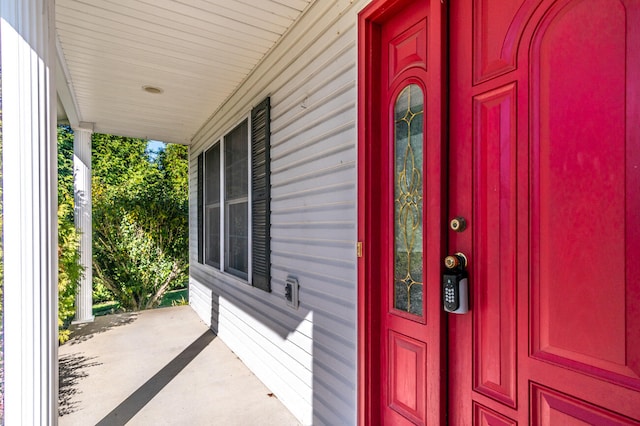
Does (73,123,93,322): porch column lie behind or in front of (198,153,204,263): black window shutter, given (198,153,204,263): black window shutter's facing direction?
in front

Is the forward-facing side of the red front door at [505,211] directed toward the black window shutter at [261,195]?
no

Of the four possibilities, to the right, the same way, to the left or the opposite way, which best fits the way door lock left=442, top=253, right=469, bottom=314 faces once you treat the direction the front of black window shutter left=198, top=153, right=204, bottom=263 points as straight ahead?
the same way

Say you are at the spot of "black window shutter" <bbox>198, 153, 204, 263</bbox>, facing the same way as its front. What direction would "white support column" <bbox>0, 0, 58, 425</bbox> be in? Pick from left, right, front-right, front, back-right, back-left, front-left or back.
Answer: left

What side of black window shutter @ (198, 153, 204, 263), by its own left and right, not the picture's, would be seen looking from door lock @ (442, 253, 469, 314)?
left

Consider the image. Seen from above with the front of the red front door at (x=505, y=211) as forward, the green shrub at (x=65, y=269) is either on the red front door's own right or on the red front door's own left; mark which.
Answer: on the red front door's own right

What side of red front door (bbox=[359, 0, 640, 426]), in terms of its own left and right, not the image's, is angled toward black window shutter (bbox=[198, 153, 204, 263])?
right

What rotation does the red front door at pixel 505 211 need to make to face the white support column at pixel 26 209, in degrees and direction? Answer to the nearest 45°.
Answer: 0° — it already faces it

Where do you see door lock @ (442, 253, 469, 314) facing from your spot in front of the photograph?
facing the viewer and to the left of the viewer

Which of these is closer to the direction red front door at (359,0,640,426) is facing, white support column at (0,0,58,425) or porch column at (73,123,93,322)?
the white support column

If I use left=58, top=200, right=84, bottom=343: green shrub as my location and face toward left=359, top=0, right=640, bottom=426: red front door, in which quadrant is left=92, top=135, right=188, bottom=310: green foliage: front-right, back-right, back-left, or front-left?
back-left

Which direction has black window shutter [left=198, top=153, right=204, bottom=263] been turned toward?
to the viewer's left

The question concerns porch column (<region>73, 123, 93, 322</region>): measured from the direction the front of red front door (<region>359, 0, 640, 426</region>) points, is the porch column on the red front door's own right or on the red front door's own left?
on the red front door's own right

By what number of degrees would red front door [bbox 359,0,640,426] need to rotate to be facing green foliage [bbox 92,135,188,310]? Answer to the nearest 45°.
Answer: approximately 90° to its right

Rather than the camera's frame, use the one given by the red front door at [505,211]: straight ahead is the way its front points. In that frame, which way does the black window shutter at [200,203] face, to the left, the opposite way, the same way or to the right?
the same way

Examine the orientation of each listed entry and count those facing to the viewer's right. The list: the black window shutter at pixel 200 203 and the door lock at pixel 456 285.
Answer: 0

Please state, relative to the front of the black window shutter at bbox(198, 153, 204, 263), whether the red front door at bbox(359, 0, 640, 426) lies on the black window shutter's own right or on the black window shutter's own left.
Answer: on the black window shutter's own left

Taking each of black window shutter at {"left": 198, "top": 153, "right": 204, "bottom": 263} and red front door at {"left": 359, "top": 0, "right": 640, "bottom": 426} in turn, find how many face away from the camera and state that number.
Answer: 0

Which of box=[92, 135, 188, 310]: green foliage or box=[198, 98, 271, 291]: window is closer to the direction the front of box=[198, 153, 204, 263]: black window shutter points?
the green foliage

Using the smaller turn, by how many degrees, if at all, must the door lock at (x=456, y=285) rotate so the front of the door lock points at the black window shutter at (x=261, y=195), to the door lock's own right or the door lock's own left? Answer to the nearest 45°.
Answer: approximately 90° to the door lock's own right

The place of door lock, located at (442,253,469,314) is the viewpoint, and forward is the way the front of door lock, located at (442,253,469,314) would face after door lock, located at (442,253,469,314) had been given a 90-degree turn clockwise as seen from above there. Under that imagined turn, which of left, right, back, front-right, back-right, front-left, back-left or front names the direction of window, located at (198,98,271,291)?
front
